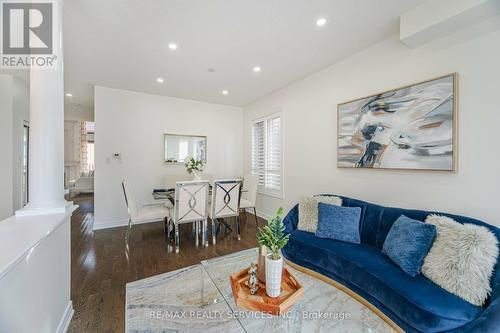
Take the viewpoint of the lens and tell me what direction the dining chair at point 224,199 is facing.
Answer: facing away from the viewer

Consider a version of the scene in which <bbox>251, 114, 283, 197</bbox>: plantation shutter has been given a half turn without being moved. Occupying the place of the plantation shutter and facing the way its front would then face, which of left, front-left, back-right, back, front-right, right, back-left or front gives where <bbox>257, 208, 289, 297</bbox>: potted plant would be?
back-right

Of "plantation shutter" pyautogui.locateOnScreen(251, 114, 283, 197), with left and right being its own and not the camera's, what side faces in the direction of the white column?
front

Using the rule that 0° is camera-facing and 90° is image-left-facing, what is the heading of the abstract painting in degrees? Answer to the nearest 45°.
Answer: approximately 45°

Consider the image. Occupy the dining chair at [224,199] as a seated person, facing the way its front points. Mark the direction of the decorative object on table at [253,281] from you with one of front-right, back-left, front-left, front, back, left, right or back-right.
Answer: back

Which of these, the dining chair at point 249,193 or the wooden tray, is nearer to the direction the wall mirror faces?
the wooden tray

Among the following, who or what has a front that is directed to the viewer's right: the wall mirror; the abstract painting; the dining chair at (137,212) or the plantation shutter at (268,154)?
the dining chair

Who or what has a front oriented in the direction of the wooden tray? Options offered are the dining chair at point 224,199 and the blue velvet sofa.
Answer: the blue velvet sofa

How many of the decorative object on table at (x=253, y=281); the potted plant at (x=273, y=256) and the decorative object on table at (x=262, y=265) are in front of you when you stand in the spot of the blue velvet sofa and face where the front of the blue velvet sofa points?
3

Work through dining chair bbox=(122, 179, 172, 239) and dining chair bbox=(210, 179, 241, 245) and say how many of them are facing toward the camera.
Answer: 0

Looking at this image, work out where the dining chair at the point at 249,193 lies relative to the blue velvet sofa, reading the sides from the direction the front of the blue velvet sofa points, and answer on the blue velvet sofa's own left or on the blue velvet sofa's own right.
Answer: on the blue velvet sofa's own right

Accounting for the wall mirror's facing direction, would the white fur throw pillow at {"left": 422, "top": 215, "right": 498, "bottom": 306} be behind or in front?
in front

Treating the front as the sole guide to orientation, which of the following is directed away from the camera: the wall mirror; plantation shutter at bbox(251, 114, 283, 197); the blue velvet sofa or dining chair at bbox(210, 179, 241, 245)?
the dining chair

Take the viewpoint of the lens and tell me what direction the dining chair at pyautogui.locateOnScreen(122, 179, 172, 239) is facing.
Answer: facing to the right of the viewer
